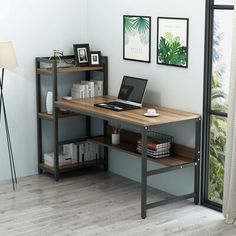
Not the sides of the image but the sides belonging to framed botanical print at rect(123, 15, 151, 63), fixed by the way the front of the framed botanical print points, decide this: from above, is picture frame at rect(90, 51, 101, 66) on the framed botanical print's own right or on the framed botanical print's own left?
on the framed botanical print's own right

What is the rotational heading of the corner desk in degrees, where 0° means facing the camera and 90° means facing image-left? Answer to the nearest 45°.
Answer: approximately 45°

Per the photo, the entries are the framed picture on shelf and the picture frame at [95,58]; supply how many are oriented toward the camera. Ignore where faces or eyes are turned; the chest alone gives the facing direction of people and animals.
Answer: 2

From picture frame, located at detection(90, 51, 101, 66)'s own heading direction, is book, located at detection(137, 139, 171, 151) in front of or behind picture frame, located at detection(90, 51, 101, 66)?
in front

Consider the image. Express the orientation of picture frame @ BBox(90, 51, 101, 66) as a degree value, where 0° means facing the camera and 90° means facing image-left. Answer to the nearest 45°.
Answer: approximately 0°

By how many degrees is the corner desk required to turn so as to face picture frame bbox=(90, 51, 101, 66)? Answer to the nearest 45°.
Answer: approximately 90° to its right

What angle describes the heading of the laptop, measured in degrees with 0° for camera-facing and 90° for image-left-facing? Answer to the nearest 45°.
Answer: approximately 45°

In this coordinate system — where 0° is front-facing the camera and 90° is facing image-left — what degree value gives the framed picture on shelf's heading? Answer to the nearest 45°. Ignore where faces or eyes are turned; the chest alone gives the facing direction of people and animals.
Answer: approximately 0°

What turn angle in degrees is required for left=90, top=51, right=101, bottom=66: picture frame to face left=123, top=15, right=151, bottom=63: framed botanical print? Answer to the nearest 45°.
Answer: approximately 45° to its left

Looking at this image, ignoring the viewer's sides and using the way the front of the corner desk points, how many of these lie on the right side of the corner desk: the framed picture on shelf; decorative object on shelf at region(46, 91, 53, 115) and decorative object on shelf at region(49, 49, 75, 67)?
3
